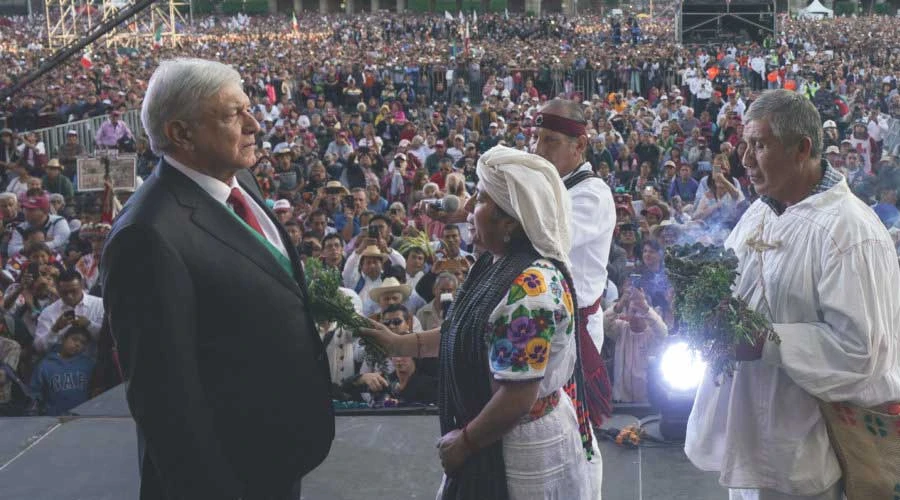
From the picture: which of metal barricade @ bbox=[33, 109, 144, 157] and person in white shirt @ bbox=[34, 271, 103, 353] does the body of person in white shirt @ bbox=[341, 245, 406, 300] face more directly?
the person in white shirt

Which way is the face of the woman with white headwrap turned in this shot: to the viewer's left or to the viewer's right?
to the viewer's left

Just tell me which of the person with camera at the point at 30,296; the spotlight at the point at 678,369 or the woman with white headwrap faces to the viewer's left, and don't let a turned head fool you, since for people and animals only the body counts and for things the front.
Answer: the woman with white headwrap

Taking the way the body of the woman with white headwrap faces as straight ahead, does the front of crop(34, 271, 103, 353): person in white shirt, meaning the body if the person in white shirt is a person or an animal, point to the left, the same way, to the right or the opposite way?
to the left

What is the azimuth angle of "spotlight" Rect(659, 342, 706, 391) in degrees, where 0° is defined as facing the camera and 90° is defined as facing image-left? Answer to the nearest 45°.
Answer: approximately 0°

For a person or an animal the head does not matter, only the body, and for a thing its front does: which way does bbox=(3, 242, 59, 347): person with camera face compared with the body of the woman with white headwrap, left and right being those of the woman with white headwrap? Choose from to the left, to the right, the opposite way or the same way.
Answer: to the left

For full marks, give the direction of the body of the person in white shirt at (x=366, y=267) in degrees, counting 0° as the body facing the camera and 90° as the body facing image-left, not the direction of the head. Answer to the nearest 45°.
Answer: approximately 0°

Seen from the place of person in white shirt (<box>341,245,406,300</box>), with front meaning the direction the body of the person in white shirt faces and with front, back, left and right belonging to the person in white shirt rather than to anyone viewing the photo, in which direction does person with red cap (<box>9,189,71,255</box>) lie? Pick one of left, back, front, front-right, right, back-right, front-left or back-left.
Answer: back-right

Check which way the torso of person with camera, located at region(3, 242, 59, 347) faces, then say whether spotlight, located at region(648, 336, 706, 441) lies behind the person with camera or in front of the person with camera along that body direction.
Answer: in front

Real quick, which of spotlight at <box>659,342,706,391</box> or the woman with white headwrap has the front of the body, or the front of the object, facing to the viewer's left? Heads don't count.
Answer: the woman with white headwrap

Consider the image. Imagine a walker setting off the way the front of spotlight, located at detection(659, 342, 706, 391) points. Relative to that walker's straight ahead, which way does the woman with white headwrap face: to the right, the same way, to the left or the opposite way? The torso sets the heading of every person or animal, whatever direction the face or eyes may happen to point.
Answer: to the right

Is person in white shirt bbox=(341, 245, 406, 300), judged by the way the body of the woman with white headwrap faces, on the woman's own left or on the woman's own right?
on the woman's own right

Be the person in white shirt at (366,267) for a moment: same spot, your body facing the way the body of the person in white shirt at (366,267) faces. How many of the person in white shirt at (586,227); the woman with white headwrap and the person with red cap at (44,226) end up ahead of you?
2

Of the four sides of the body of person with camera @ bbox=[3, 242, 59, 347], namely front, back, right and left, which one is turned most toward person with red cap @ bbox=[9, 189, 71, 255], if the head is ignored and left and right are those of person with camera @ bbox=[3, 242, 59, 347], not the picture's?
back

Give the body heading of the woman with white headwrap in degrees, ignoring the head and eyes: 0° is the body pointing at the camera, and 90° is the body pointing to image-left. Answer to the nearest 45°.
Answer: approximately 90°
